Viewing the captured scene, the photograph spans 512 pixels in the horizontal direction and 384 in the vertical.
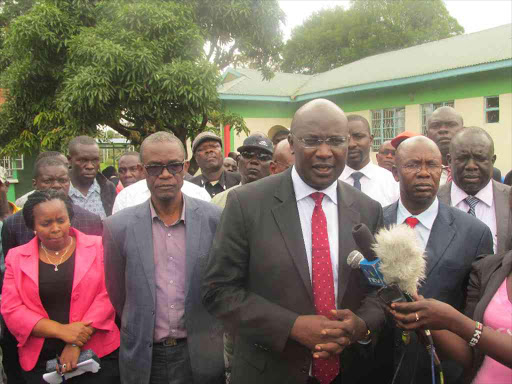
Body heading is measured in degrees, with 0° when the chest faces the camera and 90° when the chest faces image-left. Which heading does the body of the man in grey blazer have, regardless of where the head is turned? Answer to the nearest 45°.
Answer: approximately 0°

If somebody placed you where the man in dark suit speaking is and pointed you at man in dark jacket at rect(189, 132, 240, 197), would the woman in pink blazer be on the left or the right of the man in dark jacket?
left

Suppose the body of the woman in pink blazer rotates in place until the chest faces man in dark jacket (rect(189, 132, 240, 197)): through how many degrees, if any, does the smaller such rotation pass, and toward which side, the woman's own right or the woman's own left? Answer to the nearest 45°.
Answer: approximately 135° to the woman's own left

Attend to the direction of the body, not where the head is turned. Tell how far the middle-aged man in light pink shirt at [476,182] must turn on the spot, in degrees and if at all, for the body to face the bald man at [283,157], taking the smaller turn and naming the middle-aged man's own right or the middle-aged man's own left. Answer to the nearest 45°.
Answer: approximately 90° to the middle-aged man's own right

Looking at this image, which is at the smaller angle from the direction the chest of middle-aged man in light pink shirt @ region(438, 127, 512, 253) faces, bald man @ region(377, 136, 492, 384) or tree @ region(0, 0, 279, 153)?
the bald man

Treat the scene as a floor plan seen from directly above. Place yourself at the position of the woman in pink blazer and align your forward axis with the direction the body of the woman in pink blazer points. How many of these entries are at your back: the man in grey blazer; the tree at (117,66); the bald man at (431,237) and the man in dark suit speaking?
1

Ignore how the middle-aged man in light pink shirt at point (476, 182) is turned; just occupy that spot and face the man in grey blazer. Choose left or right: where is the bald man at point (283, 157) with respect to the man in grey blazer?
right

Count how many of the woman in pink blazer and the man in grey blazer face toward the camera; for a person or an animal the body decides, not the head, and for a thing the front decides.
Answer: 2

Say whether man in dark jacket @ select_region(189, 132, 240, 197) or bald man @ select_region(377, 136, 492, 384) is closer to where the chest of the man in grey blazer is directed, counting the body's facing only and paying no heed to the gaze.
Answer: the bald man

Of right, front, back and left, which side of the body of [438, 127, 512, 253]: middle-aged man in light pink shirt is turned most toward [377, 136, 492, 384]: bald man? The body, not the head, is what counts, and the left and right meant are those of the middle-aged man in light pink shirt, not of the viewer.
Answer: front

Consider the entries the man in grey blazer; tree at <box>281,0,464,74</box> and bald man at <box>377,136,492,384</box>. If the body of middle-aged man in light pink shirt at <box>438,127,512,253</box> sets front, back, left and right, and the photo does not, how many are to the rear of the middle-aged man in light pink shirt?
1

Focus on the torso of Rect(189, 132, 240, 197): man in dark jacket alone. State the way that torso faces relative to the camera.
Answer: toward the camera

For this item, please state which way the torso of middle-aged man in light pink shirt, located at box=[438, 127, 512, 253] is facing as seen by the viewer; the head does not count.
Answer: toward the camera

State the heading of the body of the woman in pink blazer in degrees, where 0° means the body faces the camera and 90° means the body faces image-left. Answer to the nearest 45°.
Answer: approximately 0°
